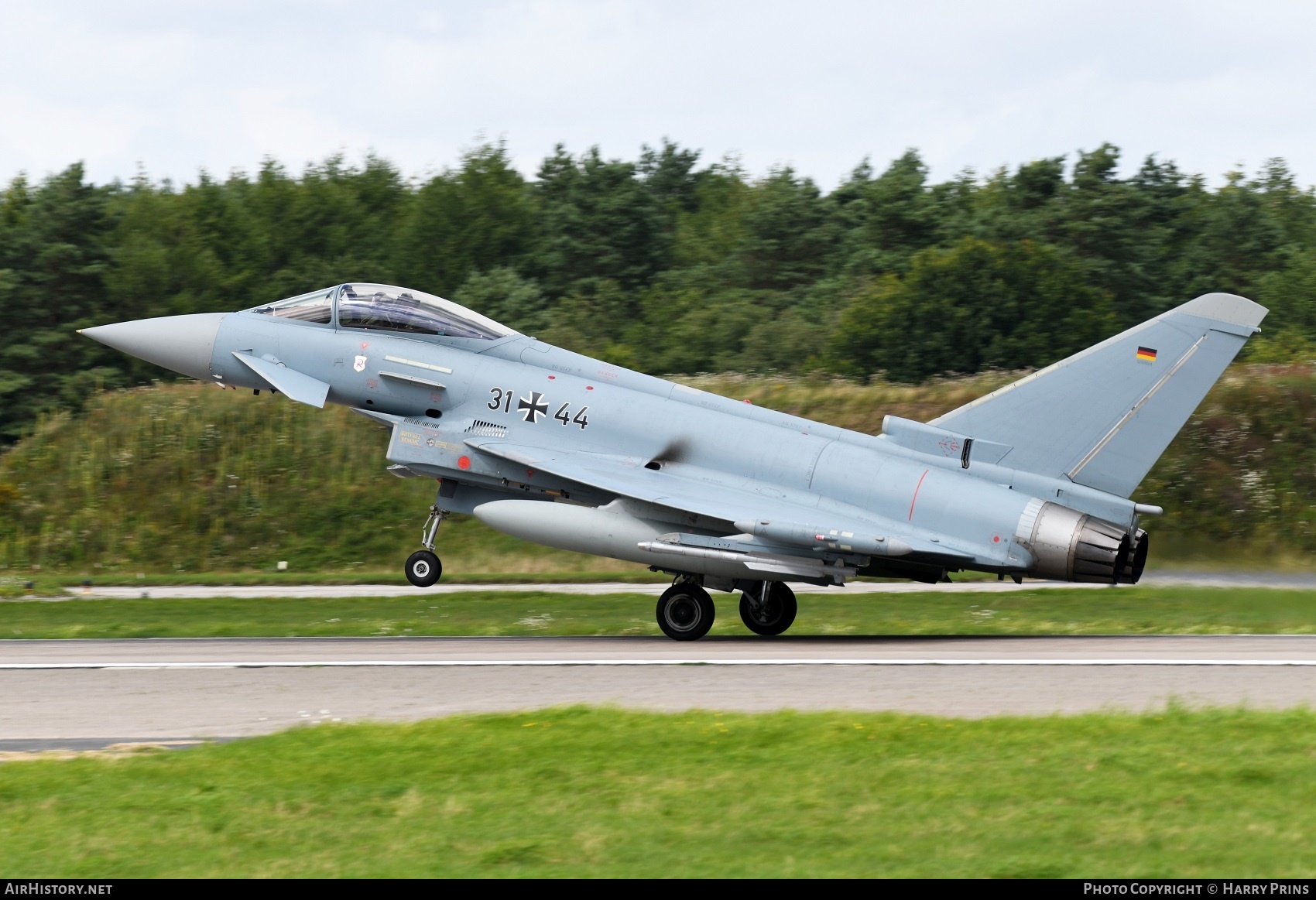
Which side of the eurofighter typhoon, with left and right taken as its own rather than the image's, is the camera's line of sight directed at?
left
